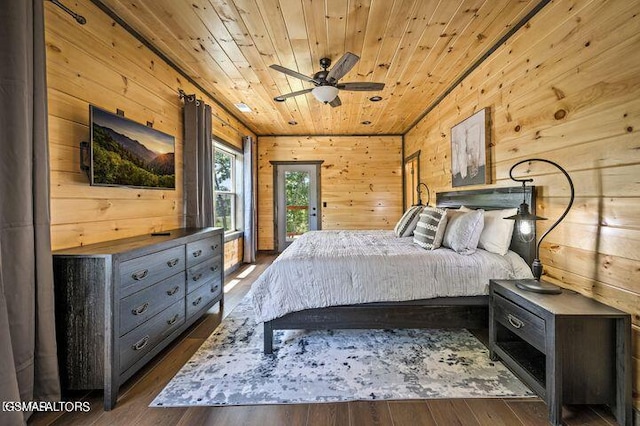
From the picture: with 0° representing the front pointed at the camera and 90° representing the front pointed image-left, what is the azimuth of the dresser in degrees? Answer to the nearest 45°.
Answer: approximately 315°

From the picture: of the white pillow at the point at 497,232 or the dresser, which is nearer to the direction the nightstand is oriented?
the dresser
